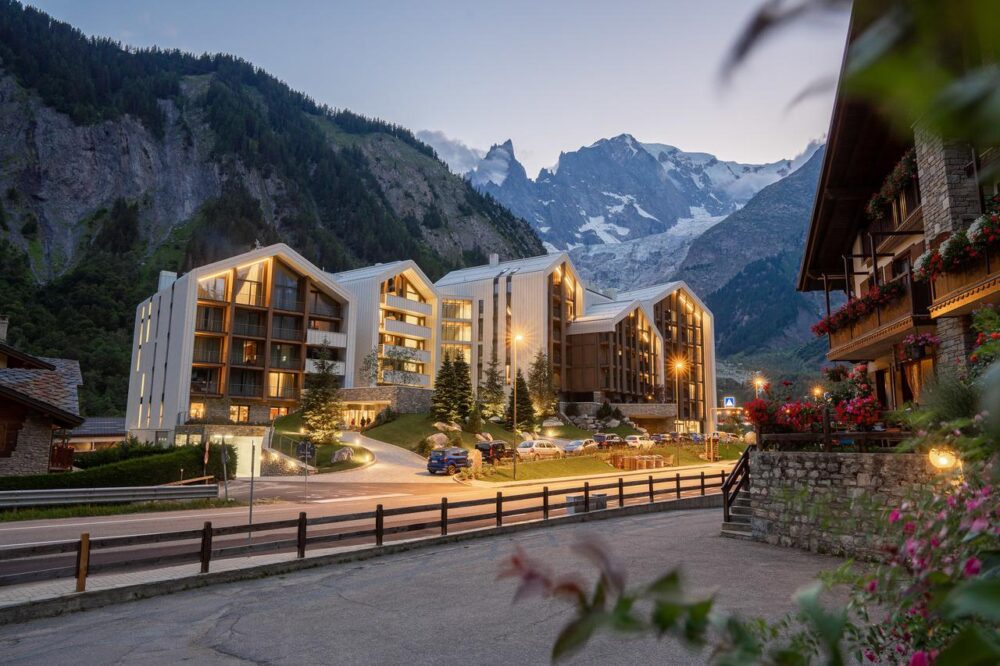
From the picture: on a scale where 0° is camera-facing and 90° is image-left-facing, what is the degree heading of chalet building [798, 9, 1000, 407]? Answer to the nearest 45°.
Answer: approximately 45°

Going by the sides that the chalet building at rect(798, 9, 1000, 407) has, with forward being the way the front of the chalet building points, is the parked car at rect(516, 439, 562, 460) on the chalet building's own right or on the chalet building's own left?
on the chalet building's own right

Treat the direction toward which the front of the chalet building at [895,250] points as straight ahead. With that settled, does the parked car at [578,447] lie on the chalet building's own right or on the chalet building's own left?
on the chalet building's own right

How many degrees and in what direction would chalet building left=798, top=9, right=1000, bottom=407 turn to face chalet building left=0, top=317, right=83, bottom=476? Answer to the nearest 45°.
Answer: approximately 45° to its right

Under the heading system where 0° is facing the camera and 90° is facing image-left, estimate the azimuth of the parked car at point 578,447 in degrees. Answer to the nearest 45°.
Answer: approximately 45°

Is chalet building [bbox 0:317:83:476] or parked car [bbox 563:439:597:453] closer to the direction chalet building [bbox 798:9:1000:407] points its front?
the chalet building
